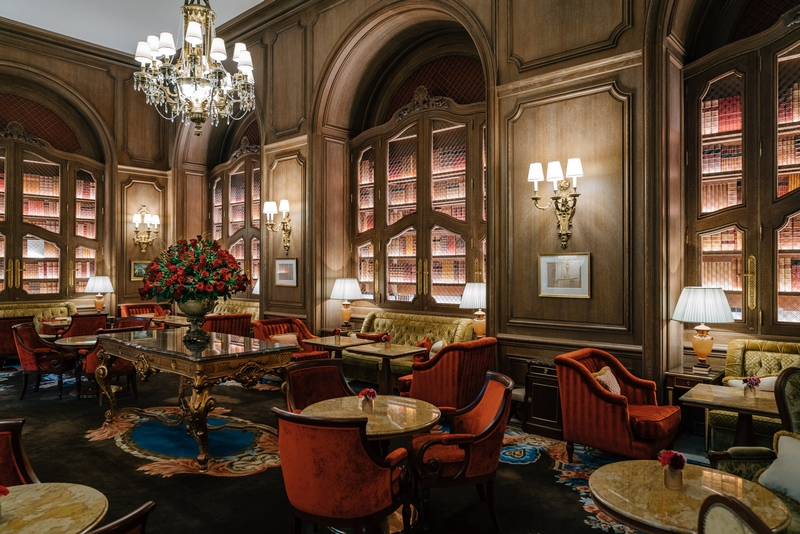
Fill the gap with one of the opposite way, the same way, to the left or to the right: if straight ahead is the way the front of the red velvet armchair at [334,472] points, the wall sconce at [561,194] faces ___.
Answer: the opposite way

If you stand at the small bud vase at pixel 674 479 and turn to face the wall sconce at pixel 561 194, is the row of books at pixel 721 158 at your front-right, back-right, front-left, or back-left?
front-right

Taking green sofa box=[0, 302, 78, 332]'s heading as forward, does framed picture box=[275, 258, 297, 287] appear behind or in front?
in front

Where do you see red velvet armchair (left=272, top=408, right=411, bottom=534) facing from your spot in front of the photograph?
facing away from the viewer and to the right of the viewer

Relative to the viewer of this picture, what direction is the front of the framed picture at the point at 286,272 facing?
facing the viewer and to the left of the viewer

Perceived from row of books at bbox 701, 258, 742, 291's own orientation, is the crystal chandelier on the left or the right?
on its right

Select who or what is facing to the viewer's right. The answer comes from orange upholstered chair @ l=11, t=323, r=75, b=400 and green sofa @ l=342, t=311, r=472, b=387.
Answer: the orange upholstered chair

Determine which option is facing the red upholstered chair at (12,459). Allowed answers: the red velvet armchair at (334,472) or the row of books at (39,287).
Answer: the row of books

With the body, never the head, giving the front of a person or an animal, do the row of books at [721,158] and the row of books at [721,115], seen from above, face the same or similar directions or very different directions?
same or similar directions

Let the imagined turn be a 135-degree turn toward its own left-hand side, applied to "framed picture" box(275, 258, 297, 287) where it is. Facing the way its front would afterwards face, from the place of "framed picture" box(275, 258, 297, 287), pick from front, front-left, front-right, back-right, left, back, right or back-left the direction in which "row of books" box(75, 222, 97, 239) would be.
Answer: back-left

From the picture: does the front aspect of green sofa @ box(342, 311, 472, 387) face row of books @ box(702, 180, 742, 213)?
no

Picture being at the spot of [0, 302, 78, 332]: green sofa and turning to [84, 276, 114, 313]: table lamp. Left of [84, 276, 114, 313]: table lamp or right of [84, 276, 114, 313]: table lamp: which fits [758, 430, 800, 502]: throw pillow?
right

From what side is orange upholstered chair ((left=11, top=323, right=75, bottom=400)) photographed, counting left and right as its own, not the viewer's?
right

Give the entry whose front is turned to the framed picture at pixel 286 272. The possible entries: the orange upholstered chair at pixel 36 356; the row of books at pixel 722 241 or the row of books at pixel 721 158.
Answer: the orange upholstered chair
